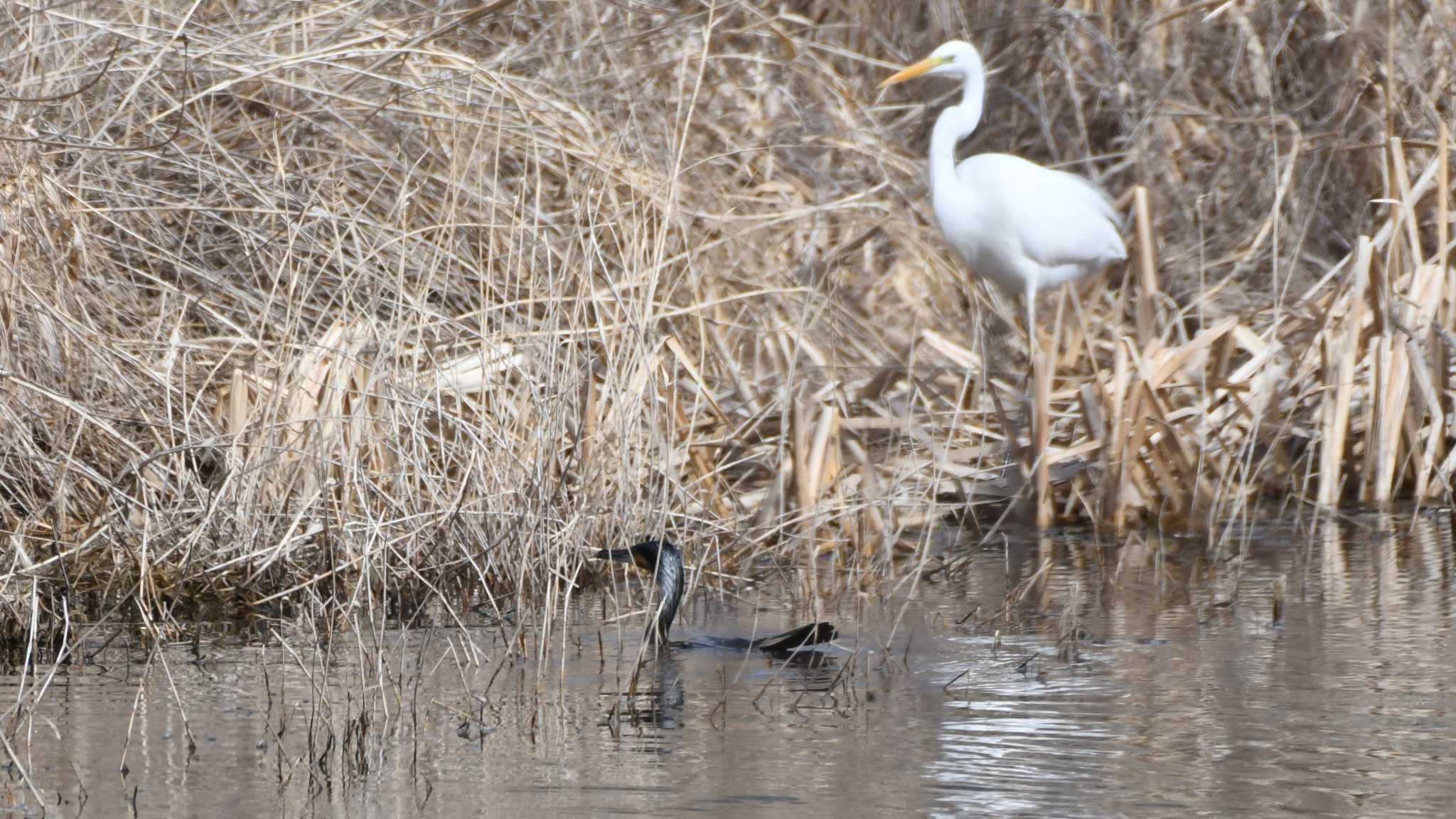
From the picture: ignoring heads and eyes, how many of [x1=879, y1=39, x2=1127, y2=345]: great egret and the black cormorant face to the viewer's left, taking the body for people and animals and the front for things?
2

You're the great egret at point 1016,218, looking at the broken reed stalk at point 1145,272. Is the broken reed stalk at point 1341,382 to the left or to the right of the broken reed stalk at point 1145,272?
right

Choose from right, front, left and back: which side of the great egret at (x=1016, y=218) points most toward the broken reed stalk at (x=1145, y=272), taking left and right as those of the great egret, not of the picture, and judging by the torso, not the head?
back

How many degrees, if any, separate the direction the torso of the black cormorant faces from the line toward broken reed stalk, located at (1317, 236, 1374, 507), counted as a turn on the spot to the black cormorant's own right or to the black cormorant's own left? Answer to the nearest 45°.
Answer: approximately 135° to the black cormorant's own right

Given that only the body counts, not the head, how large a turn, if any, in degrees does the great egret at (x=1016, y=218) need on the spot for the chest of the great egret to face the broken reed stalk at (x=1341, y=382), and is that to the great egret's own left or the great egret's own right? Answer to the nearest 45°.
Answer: approximately 135° to the great egret's own left

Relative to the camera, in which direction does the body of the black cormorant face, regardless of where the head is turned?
to the viewer's left

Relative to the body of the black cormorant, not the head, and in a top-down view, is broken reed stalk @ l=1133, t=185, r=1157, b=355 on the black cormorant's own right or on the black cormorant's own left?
on the black cormorant's own right

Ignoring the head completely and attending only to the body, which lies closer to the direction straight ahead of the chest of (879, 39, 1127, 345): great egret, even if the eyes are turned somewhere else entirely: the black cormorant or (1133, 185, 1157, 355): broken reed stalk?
the black cormorant

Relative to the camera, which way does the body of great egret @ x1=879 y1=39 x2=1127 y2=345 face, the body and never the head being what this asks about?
to the viewer's left
